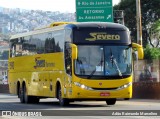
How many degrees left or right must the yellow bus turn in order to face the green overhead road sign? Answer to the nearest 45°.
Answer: approximately 135° to its left

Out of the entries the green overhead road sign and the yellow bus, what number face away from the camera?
0

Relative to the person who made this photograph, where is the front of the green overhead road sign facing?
facing the viewer

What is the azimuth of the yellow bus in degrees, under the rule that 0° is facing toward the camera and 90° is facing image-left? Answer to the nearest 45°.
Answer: approximately 315°

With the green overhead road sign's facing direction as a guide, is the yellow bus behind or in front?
in front
